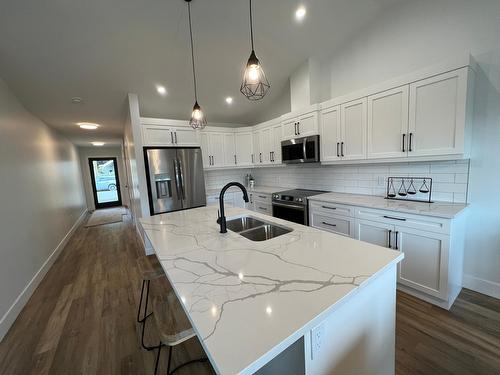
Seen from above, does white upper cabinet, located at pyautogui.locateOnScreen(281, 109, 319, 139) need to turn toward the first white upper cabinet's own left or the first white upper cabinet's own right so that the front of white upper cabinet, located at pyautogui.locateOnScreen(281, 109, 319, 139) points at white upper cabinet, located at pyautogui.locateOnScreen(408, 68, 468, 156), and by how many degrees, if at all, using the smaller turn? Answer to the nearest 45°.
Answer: approximately 90° to the first white upper cabinet's own left

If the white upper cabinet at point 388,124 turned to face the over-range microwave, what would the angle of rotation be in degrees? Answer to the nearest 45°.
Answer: approximately 45° to its right

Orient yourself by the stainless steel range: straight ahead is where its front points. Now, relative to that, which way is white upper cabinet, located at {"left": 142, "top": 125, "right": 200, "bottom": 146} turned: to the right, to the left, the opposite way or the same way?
to the left

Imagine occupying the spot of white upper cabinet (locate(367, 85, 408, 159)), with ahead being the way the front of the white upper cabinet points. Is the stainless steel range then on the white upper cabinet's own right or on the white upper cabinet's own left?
on the white upper cabinet's own right

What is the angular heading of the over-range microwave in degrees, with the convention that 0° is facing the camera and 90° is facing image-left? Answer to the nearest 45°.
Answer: approximately 45°

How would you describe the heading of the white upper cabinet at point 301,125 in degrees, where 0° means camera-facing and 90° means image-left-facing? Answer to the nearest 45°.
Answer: approximately 45°
